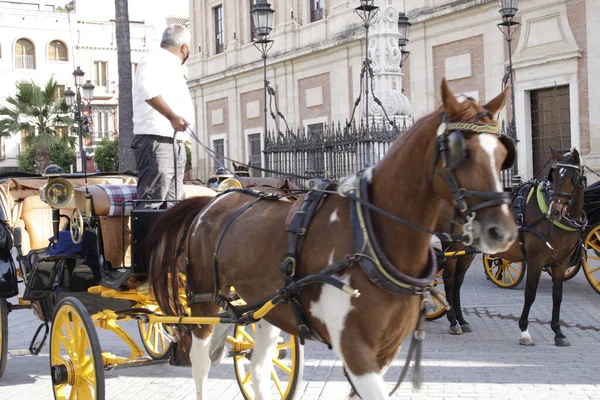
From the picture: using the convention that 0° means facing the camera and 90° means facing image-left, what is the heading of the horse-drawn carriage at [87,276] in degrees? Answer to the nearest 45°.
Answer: approximately 315°

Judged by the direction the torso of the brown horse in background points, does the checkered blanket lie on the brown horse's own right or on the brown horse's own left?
on the brown horse's own right

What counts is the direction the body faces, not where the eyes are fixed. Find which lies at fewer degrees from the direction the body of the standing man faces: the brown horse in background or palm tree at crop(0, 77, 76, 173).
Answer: the brown horse in background

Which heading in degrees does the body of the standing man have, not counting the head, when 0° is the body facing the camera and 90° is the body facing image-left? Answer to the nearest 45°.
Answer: approximately 270°

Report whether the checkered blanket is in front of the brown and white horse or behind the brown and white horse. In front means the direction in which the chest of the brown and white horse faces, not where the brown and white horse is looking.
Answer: behind

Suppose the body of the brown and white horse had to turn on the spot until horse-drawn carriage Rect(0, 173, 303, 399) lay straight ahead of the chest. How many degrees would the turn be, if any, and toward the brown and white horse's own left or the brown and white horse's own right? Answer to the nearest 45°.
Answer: approximately 180°

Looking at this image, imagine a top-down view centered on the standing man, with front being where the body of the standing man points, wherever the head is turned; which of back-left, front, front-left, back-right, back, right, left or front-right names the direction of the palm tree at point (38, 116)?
left

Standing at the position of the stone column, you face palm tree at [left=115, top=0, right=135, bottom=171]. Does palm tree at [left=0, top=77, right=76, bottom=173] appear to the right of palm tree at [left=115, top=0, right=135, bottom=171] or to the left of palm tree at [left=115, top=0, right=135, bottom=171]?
right

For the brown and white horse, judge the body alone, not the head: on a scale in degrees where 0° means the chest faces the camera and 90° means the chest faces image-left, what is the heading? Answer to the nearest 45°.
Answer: approximately 315°

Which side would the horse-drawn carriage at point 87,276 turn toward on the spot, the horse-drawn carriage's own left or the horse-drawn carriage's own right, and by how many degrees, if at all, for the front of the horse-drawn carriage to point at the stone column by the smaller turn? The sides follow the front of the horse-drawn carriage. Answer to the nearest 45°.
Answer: approximately 90° to the horse-drawn carriage's own left

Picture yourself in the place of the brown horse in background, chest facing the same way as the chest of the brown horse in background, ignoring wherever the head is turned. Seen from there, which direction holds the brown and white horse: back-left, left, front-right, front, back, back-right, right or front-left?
front-right
